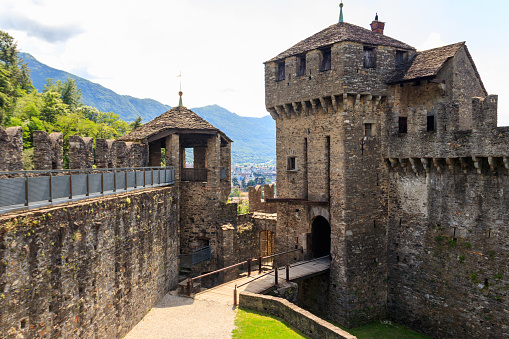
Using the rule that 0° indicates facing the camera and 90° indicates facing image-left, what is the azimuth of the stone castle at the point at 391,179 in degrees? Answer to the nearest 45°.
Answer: approximately 45°
